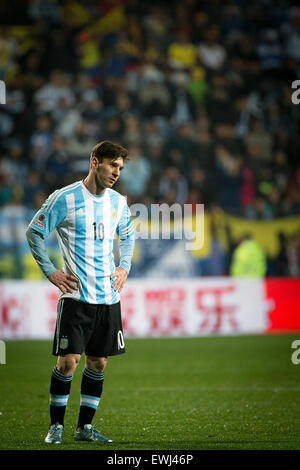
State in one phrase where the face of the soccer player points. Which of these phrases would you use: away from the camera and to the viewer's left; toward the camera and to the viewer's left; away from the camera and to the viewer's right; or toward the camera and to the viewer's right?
toward the camera and to the viewer's right

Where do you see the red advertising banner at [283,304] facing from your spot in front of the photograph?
facing the viewer

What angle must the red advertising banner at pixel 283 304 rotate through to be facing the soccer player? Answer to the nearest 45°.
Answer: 0° — it already faces them

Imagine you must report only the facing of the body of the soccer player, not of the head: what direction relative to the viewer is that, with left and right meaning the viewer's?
facing the viewer and to the right of the viewer

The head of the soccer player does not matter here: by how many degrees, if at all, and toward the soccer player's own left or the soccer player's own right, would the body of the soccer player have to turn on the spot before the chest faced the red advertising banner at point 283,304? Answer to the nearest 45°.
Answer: approximately 90° to the soccer player's own left

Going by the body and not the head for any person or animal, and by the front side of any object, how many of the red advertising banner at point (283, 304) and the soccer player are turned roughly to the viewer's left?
0
